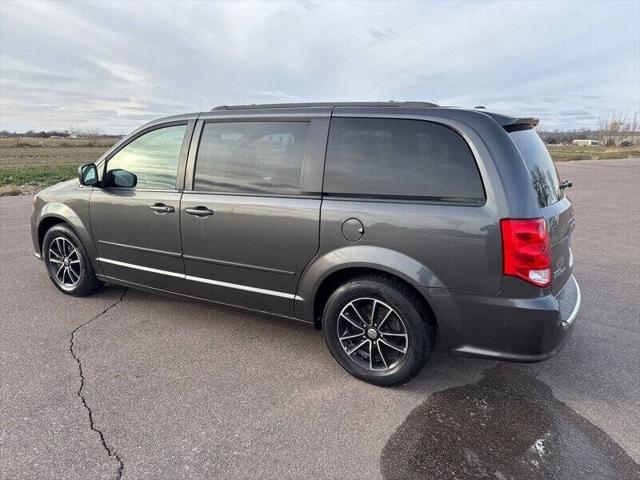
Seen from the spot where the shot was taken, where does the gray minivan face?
facing away from the viewer and to the left of the viewer
